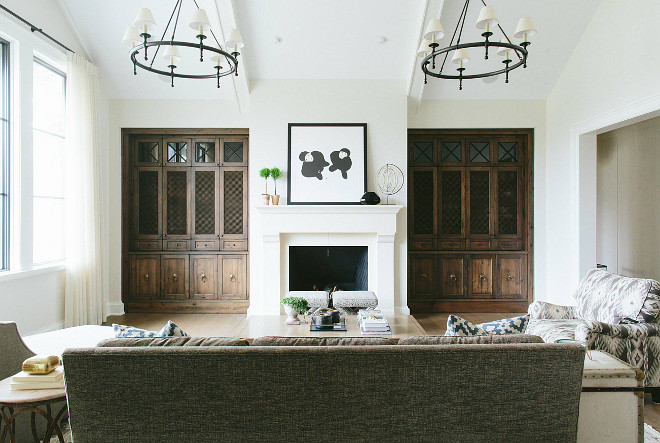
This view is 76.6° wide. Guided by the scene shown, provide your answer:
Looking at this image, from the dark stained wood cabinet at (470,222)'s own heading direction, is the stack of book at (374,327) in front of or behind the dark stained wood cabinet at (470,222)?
in front

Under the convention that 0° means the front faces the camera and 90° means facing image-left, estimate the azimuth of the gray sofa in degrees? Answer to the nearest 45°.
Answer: approximately 180°

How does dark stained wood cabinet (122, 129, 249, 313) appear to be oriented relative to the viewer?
toward the camera

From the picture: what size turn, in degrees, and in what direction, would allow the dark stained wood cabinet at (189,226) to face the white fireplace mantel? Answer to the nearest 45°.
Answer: approximately 45° to its left

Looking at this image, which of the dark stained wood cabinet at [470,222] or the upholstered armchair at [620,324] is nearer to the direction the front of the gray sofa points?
the dark stained wood cabinet

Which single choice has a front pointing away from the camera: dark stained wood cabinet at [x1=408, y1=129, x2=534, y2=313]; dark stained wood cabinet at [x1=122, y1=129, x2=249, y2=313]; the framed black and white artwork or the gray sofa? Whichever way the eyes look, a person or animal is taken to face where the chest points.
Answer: the gray sofa

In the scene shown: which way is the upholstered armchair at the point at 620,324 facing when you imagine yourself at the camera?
facing the viewer and to the left of the viewer

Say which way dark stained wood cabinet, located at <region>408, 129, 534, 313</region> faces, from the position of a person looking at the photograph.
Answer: facing the viewer

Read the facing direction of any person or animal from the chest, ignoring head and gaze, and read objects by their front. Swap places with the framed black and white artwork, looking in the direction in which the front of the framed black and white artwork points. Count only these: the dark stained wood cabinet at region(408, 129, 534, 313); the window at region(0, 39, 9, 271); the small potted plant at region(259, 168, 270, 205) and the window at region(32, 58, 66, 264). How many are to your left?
1

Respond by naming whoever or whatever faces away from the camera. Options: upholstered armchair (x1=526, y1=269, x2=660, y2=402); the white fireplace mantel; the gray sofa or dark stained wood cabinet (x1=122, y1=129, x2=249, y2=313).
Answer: the gray sofa

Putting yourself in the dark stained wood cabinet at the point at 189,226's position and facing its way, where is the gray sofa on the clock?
The gray sofa is roughly at 12 o'clock from the dark stained wood cabinet.

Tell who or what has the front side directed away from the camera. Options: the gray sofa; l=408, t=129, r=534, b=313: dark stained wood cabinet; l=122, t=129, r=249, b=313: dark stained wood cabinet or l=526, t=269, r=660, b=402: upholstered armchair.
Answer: the gray sofa

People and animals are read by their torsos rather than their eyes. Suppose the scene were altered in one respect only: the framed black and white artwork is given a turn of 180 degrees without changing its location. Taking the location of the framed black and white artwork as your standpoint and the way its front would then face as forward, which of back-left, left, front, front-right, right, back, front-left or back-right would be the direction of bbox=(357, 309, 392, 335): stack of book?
back

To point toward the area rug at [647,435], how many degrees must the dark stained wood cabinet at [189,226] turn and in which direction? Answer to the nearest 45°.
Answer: approximately 45° to its left

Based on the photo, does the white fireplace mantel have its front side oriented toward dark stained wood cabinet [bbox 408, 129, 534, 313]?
no

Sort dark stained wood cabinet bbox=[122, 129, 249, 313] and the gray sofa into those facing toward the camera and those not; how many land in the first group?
1

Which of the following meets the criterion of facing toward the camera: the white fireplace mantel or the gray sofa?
the white fireplace mantel

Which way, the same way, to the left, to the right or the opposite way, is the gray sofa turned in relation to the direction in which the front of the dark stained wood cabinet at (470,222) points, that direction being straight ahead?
the opposite way

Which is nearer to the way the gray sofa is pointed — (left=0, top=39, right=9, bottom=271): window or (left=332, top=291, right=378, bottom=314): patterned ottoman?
the patterned ottoman
